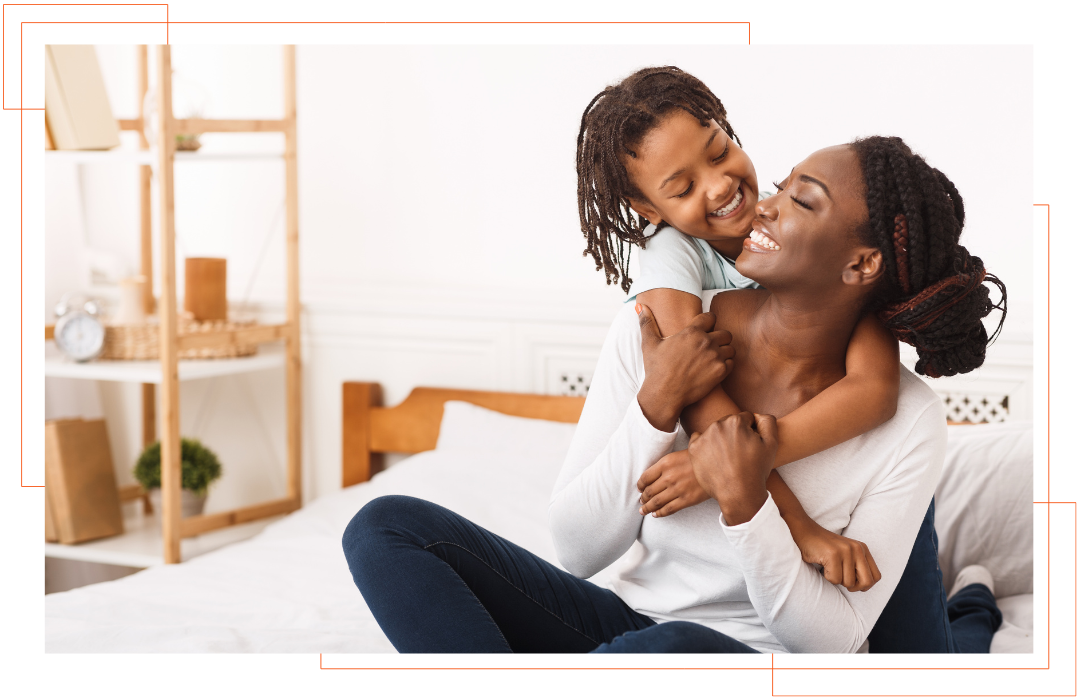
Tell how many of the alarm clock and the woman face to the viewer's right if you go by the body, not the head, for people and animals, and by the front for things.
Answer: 0

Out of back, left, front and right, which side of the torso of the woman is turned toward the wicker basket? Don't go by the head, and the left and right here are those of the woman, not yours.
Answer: right

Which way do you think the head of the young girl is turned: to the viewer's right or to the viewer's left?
to the viewer's right

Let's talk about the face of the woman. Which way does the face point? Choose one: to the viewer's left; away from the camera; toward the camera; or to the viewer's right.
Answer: to the viewer's left

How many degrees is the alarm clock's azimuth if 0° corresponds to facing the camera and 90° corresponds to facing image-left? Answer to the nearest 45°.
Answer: approximately 0°

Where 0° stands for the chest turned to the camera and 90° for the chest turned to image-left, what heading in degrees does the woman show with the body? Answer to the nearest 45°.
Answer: approximately 45°

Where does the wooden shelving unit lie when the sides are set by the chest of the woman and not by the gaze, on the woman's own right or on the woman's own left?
on the woman's own right

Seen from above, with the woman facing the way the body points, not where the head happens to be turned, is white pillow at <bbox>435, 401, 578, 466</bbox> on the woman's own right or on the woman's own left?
on the woman's own right

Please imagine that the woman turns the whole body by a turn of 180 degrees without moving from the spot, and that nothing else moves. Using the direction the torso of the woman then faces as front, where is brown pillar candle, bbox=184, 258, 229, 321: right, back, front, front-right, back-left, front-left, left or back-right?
left

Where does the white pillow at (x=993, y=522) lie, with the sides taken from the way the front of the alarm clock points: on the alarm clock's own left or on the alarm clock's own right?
on the alarm clock's own left
